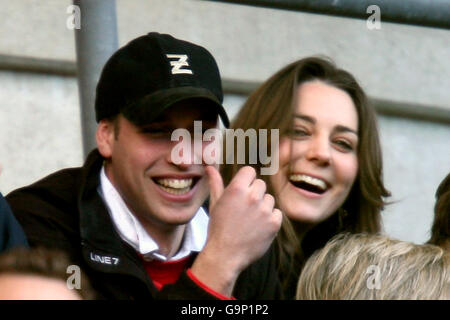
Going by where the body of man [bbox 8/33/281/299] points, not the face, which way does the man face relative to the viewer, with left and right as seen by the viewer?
facing the viewer and to the right of the viewer

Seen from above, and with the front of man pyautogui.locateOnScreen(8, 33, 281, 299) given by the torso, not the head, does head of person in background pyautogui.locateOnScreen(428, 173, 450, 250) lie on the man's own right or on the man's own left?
on the man's own left

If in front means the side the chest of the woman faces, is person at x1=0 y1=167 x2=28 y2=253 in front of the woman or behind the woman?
in front

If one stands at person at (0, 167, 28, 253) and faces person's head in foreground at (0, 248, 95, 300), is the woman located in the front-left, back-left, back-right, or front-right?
back-left

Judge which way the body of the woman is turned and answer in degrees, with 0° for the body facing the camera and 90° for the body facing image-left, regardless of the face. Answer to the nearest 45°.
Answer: approximately 0°

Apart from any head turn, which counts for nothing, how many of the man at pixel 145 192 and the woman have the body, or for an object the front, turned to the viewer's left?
0

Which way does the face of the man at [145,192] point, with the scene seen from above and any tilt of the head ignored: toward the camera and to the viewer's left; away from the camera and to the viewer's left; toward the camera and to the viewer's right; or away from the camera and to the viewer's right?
toward the camera and to the viewer's right

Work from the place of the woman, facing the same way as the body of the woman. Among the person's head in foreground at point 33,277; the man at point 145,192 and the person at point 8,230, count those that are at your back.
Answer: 0

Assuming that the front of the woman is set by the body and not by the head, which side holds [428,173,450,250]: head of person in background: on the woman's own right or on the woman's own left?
on the woman's own left

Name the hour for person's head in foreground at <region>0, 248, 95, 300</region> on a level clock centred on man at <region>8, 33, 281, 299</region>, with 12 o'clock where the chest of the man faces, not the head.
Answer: The person's head in foreground is roughly at 2 o'clock from the man.

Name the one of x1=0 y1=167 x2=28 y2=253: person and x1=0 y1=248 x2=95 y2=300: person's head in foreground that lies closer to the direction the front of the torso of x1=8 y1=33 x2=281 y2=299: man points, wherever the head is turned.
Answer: the person's head in foreground
